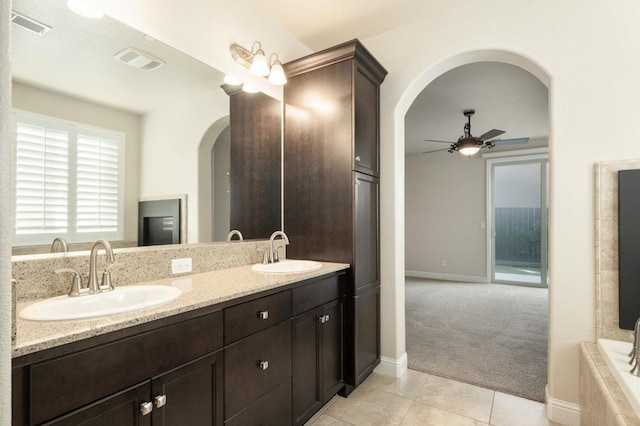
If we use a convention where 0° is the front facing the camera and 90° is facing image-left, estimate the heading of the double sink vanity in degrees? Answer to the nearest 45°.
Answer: approximately 315°

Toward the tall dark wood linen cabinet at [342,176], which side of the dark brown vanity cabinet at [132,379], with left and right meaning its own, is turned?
left

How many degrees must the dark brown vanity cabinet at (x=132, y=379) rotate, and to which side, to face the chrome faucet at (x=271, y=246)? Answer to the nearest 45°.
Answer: approximately 90° to its left

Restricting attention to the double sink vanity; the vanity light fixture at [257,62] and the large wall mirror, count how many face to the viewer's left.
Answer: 0

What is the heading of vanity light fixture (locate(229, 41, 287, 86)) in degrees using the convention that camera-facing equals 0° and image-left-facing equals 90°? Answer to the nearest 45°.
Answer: approximately 315°

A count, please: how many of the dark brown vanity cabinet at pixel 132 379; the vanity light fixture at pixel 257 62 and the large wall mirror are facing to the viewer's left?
0
